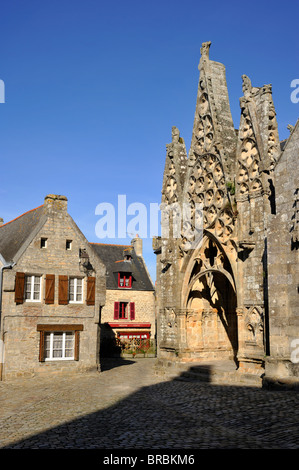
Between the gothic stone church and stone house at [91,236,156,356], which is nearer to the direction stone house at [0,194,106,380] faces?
the gothic stone church

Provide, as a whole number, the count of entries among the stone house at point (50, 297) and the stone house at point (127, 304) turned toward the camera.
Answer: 2

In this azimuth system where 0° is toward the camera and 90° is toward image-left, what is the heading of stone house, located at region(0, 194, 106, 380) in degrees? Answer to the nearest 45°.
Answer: approximately 0°

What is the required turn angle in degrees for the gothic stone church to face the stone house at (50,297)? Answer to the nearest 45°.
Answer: approximately 45° to its right

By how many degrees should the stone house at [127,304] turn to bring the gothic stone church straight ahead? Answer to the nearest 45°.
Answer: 0° — it already faces it

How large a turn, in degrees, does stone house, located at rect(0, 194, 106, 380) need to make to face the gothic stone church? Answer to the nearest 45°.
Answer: approximately 45° to its left
